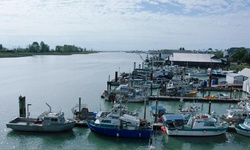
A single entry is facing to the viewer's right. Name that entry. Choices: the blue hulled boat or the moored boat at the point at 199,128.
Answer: the moored boat

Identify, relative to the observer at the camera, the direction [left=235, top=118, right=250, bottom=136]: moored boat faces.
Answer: facing to the left of the viewer

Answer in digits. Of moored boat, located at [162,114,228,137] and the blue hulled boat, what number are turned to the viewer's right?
1

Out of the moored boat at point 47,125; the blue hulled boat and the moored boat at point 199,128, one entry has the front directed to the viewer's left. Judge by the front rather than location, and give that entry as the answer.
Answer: the blue hulled boat

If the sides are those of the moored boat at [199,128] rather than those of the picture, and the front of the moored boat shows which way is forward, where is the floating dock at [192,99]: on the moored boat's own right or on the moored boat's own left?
on the moored boat's own left

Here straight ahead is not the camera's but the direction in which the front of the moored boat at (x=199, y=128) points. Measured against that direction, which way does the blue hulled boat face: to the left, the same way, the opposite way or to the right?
the opposite way

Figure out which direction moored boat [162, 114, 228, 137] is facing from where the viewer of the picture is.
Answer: facing to the right of the viewer

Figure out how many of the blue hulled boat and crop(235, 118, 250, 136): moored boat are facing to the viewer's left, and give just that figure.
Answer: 2

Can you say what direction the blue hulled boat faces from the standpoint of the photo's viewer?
facing to the left of the viewer

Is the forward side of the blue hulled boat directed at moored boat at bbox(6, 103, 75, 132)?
yes
